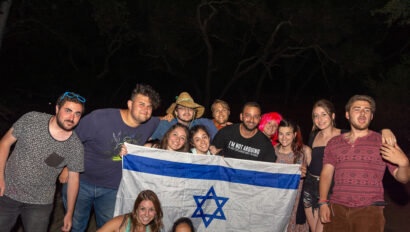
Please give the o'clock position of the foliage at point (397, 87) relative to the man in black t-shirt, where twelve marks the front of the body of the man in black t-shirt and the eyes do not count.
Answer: The foliage is roughly at 7 o'clock from the man in black t-shirt.

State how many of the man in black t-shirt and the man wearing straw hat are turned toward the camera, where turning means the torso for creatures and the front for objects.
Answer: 2

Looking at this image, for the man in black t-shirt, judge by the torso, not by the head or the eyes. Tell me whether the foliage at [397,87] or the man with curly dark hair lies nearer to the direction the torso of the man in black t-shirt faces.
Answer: the man with curly dark hair

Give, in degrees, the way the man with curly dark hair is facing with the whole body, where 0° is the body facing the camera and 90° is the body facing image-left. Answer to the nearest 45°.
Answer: approximately 315°

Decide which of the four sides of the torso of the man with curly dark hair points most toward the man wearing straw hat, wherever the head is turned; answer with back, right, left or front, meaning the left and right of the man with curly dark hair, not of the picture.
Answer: left

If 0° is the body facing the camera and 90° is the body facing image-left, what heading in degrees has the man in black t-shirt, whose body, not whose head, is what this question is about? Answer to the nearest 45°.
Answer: approximately 0°

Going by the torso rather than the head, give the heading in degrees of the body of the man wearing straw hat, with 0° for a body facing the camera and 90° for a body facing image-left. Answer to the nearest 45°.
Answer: approximately 0°

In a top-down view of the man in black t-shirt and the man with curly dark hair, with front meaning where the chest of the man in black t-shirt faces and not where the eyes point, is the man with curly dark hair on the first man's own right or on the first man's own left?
on the first man's own right
